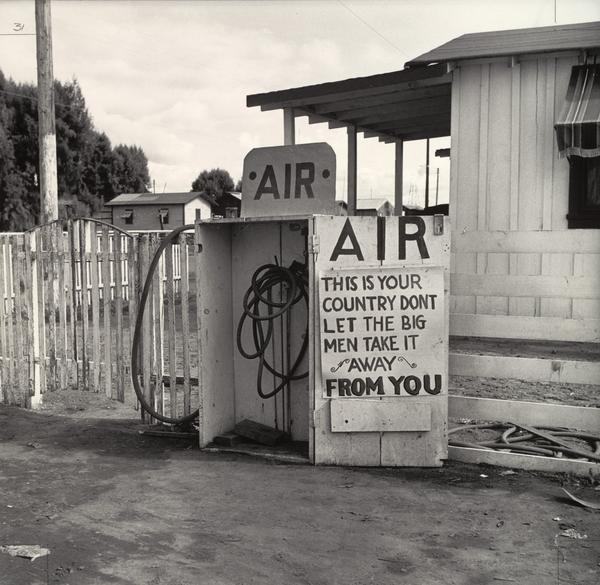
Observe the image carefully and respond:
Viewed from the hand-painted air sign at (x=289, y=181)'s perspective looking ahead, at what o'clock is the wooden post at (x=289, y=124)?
The wooden post is roughly at 6 o'clock from the hand-painted air sign.

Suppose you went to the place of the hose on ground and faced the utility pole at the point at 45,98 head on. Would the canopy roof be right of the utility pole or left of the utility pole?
right

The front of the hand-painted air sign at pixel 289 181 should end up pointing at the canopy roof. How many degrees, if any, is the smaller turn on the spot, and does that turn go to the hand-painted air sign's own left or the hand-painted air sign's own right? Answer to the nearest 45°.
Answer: approximately 180°

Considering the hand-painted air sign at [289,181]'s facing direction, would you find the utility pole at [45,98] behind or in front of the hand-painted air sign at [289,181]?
behind

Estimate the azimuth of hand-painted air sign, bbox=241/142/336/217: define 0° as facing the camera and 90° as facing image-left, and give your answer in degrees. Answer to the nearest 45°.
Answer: approximately 0°

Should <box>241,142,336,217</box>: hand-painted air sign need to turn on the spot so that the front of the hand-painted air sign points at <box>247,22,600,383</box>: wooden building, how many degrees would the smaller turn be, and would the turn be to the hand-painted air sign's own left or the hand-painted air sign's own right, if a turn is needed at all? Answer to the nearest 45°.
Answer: approximately 135° to the hand-painted air sign's own left

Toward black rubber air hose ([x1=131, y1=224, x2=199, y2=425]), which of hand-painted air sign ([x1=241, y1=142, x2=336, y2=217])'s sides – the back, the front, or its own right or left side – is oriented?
right
